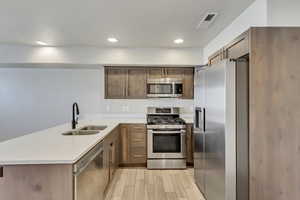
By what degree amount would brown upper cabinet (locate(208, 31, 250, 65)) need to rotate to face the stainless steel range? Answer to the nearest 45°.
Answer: approximately 45° to its right

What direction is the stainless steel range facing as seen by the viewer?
toward the camera

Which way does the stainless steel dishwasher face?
to the viewer's right

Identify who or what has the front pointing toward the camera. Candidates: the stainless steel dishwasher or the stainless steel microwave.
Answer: the stainless steel microwave

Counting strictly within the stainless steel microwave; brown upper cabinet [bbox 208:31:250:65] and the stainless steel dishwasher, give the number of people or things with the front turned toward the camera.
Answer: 1

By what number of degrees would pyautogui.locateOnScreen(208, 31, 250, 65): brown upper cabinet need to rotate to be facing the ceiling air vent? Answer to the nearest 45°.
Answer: approximately 45° to its left

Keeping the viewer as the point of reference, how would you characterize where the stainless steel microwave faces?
facing the viewer

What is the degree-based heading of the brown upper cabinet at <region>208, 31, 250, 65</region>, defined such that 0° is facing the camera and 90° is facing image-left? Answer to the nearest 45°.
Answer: approximately 90°

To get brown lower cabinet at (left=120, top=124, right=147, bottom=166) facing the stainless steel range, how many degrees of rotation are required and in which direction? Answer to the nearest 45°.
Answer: approximately 90° to its left

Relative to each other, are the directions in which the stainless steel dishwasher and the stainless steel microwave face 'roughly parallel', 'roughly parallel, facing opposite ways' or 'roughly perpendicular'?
roughly perpendicular

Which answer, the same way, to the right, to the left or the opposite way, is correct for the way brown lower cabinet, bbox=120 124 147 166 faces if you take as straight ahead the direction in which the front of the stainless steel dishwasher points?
to the right

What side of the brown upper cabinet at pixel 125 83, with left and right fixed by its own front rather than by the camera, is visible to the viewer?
front

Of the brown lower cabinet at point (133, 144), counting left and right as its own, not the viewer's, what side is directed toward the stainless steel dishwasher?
front

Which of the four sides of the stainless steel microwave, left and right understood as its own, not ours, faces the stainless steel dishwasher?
front
